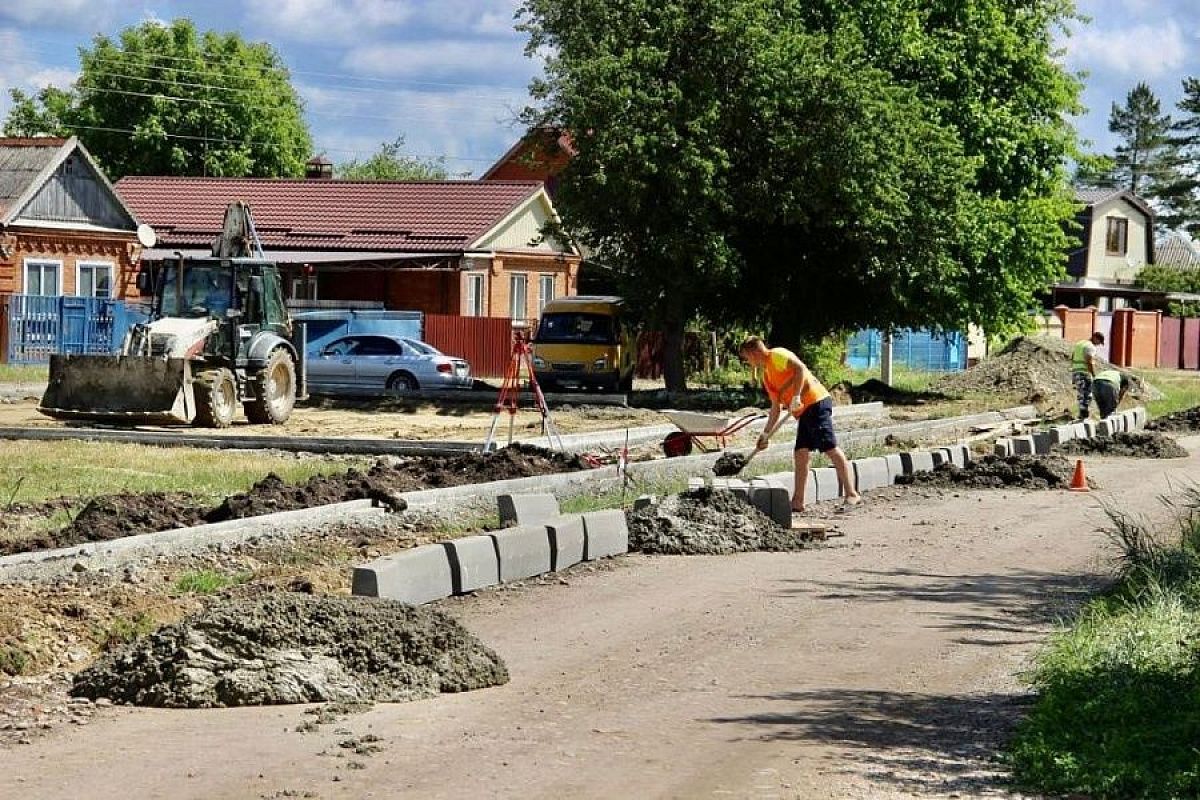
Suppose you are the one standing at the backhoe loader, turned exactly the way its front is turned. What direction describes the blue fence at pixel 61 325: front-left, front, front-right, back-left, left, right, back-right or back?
back-right

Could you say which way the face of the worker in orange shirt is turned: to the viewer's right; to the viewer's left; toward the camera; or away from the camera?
to the viewer's left

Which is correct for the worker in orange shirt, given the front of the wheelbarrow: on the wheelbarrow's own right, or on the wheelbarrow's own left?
on the wheelbarrow's own left

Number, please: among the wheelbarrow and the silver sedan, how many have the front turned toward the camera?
0

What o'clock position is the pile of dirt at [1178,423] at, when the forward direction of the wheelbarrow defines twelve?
The pile of dirt is roughly at 4 o'clock from the wheelbarrow.

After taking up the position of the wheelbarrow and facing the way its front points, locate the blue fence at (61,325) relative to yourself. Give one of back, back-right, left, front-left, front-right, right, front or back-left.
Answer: front-right

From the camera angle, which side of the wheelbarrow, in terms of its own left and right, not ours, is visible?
left

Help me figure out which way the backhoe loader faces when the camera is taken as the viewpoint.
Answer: facing the viewer and to the left of the viewer
